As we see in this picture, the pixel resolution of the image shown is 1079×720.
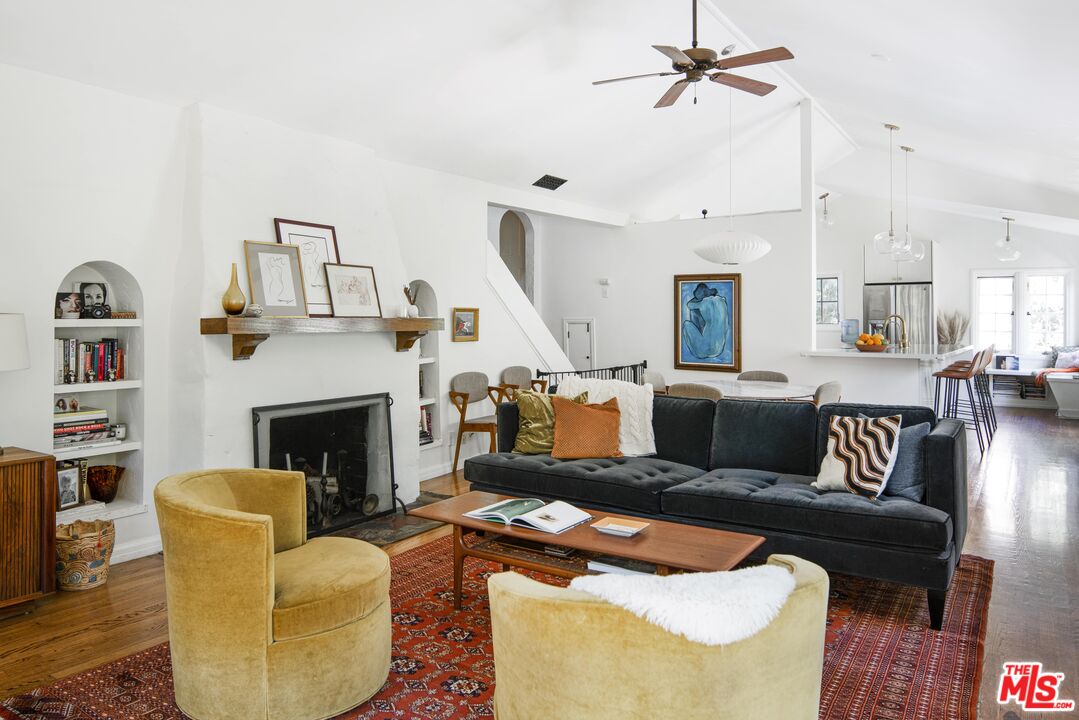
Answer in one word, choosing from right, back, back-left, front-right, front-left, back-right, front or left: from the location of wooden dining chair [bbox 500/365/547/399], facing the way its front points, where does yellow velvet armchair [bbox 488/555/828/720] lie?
front-right

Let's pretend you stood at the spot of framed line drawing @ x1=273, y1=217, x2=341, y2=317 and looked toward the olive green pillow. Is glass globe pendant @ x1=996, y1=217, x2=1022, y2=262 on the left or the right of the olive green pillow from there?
left

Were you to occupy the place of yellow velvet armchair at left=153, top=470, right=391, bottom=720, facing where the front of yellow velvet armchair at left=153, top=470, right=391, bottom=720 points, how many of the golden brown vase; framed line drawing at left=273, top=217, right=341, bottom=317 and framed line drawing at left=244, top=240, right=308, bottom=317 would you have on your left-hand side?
3

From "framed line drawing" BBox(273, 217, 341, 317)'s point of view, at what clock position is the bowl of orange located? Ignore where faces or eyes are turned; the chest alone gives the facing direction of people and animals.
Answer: The bowl of orange is roughly at 10 o'clock from the framed line drawing.

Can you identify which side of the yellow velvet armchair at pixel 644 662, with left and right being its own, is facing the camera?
back

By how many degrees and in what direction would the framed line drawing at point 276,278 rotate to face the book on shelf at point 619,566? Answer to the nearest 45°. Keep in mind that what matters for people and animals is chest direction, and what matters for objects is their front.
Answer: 0° — it already faces it

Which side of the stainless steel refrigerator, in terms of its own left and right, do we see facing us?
front

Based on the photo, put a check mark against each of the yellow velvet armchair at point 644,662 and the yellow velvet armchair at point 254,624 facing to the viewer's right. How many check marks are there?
1

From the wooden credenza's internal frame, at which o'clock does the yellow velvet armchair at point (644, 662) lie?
The yellow velvet armchair is roughly at 1 o'clock from the wooden credenza.

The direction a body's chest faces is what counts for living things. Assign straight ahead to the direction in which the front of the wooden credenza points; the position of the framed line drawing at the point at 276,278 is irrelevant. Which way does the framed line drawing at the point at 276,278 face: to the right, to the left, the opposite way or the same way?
the same way

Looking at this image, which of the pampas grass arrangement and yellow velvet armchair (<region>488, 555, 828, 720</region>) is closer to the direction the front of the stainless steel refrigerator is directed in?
the yellow velvet armchair

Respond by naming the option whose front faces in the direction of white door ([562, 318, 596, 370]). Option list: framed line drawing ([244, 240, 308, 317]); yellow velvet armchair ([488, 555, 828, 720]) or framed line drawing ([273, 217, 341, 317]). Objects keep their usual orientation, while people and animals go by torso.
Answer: the yellow velvet armchair

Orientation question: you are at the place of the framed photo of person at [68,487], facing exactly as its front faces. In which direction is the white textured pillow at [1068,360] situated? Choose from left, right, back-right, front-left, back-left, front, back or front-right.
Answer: front-left

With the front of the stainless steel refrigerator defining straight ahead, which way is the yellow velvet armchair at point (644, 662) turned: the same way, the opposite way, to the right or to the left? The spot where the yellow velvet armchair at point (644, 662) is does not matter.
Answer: the opposite way
